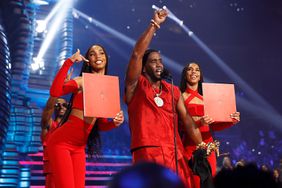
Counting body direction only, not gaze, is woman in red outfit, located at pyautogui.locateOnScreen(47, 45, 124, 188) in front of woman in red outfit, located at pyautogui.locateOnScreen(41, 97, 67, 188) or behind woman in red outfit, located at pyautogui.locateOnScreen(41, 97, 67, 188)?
in front

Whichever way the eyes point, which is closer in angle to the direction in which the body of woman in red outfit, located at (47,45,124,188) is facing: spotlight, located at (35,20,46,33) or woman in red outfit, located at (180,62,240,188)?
the woman in red outfit

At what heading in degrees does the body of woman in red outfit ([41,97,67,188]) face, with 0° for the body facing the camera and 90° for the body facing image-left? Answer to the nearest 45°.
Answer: approximately 315°

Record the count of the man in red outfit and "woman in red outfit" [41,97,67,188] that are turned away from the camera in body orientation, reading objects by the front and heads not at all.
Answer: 0

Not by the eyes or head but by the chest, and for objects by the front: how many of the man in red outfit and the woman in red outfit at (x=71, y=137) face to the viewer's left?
0

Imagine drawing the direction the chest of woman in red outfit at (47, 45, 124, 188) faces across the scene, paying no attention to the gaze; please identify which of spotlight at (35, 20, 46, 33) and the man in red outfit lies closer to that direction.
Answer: the man in red outfit

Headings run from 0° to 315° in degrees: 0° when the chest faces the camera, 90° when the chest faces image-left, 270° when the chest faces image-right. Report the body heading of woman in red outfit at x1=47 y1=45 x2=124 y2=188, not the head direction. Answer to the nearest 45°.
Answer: approximately 315°

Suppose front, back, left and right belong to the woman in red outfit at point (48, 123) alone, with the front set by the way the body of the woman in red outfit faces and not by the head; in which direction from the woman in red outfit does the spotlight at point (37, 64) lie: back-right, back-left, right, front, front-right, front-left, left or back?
back-left

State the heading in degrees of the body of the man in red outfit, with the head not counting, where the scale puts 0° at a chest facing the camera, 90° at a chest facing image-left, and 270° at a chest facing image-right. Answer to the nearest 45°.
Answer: approximately 315°

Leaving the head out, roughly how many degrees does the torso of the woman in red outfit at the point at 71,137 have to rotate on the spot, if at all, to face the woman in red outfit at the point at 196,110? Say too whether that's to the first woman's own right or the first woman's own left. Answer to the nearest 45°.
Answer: approximately 45° to the first woman's own left
